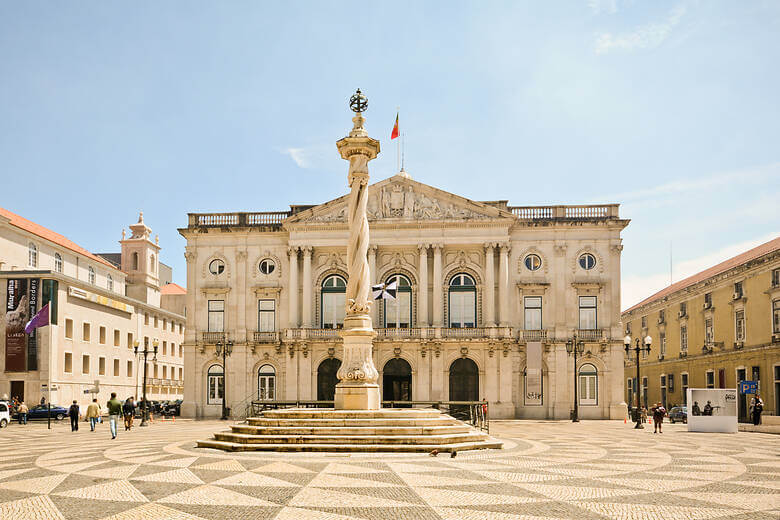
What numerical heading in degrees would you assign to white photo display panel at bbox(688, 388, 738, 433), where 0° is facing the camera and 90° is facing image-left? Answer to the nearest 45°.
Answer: approximately 0°

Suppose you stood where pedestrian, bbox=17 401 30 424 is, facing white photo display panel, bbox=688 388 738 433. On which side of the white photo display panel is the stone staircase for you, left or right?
right

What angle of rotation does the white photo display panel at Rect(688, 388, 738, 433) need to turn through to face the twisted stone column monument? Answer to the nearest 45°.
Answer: approximately 45° to its right

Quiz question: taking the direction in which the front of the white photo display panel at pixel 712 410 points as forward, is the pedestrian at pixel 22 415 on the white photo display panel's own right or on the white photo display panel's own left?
on the white photo display panel's own right

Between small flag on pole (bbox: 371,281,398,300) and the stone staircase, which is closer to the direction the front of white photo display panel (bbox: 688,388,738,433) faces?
the stone staircase

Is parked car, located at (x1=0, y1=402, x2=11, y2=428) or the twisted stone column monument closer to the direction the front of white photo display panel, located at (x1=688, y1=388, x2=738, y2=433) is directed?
the twisted stone column monument

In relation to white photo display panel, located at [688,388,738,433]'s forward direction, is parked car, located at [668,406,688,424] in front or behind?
behind

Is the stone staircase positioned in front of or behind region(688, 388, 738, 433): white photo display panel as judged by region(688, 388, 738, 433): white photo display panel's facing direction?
in front

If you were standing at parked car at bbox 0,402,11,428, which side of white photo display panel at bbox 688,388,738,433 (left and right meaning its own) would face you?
right
